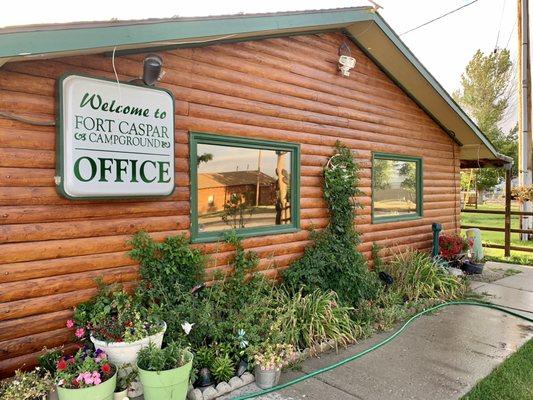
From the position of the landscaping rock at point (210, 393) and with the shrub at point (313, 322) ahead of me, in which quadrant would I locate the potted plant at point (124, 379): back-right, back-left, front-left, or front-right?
back-left

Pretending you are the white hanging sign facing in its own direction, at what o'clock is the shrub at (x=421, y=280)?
The shrub is roughly at 10 o'clock from the white hanging sign.

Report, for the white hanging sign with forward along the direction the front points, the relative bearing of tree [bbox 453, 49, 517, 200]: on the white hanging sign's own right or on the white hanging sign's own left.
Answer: on the white hanging sign's own left

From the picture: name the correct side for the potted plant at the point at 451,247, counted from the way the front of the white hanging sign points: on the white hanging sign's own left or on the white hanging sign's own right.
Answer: on the white hanging sign's own left

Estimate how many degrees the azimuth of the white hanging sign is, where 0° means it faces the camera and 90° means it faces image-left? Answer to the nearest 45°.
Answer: approximately 315°
